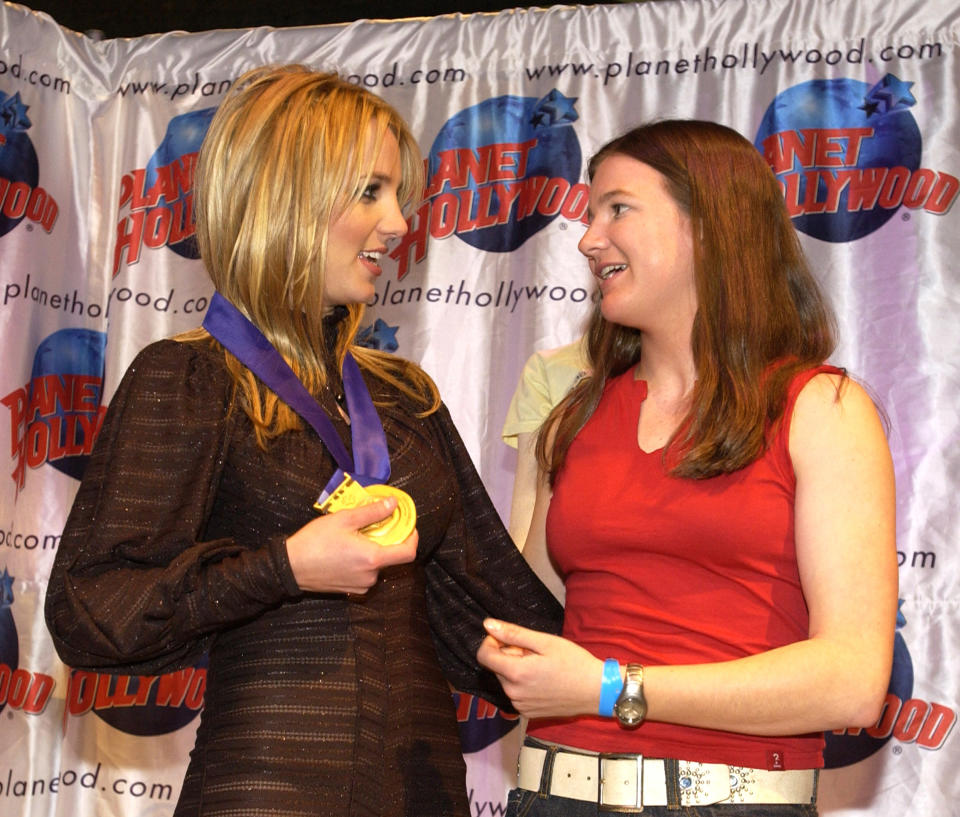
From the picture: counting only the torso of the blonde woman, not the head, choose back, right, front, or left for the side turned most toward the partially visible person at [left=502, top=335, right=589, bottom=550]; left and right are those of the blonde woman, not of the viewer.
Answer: left

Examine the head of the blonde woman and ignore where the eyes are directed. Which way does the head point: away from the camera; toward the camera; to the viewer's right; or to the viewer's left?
to the viewer's right

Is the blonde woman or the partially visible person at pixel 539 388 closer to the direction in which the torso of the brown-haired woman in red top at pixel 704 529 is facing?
the blonde woman

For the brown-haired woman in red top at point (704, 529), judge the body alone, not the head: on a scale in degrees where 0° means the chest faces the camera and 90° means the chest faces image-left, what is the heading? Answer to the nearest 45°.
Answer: approximately 45°

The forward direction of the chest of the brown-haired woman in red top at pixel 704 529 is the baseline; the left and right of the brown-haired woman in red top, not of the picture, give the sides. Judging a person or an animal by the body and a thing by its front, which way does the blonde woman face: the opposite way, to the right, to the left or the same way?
to the left

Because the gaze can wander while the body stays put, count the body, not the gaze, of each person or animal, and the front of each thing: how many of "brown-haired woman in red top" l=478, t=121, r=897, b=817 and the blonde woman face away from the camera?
0

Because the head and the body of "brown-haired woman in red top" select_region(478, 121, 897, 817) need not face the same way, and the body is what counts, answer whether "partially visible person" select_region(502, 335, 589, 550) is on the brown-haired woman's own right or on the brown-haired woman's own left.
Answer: on the brown-haired woman's own right

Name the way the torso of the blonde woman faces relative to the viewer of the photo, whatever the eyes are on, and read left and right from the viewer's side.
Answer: facing the viewer and to the right of the viewer

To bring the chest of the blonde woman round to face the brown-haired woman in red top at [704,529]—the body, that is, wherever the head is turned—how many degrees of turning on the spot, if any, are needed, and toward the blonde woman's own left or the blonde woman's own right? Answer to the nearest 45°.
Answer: approximately 45° to the blonde woman's own left

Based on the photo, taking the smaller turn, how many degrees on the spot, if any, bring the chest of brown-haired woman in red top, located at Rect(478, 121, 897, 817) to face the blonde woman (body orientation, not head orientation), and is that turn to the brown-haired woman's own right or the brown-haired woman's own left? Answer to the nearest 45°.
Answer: approximately 45° to the brown-haired woman's own right
